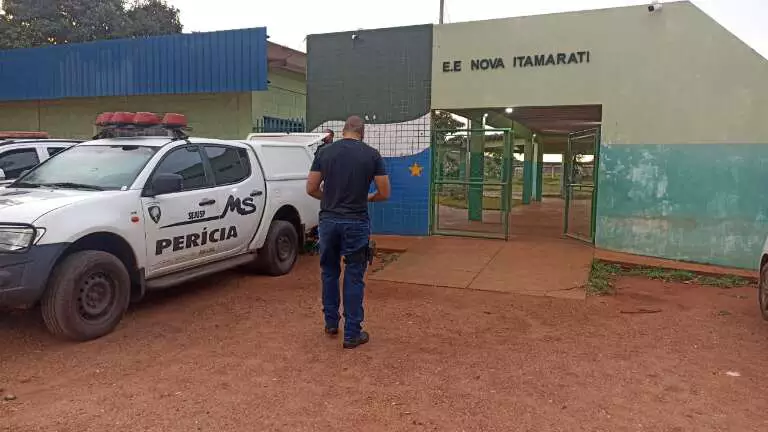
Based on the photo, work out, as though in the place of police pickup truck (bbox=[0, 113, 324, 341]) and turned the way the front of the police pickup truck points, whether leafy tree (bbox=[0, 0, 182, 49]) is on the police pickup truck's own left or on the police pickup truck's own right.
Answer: on the police pickup truck's own right

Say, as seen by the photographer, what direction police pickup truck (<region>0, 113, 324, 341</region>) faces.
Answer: facing the viewer and to the left of the viewer

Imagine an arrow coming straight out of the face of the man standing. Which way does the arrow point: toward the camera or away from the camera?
away from the camera

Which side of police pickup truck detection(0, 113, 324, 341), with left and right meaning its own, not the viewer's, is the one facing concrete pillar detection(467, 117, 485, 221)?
back

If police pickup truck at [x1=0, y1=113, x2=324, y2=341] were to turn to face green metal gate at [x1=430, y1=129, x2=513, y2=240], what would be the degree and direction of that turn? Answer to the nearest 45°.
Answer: approximately 180°

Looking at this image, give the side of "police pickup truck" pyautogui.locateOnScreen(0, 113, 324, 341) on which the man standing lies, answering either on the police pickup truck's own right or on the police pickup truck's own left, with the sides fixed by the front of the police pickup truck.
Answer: on the police pickup truck's own left

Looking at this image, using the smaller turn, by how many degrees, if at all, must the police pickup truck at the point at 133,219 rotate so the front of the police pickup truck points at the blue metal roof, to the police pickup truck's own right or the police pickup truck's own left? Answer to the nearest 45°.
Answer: approximately 135° to the police pickup truck's own right
